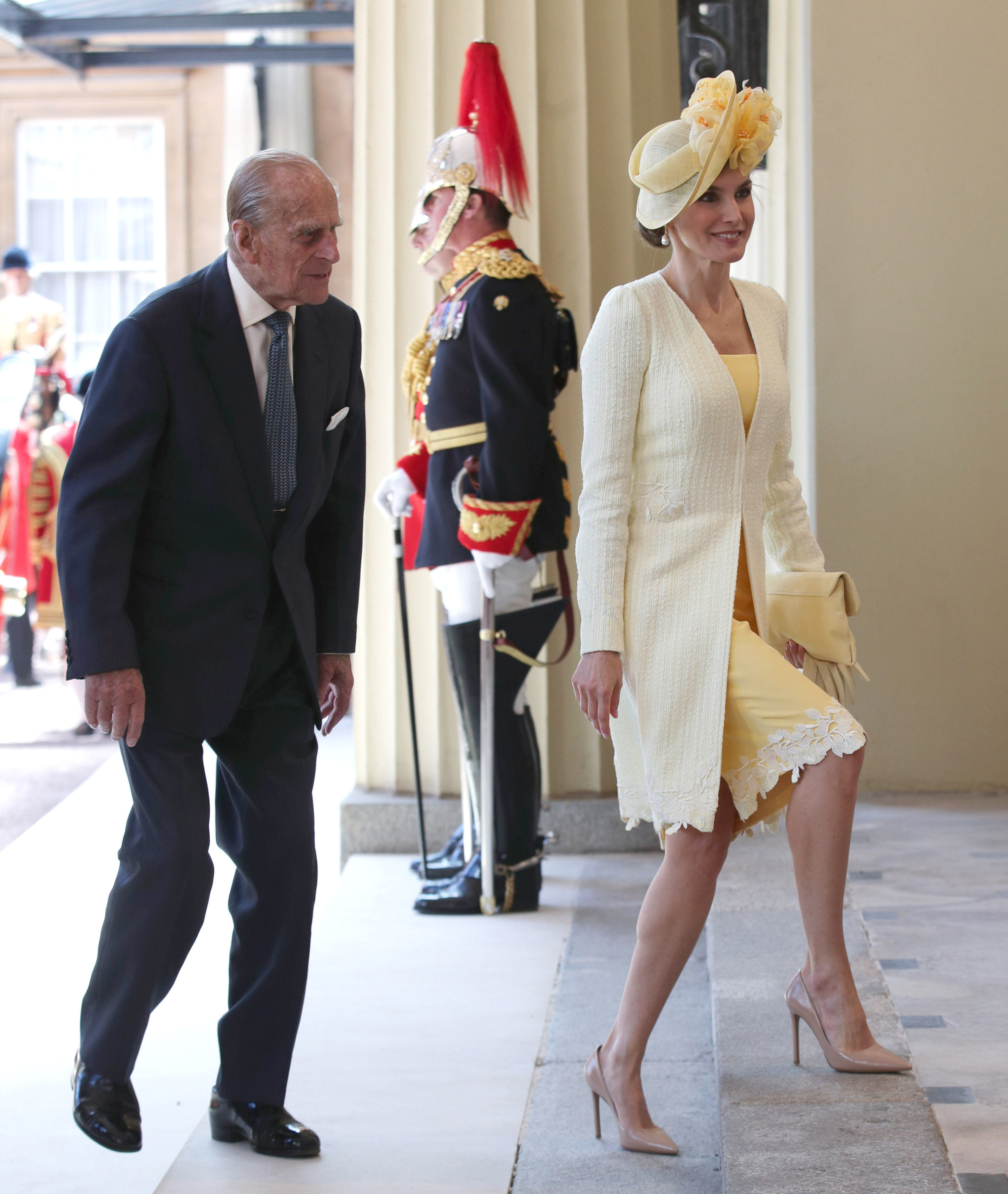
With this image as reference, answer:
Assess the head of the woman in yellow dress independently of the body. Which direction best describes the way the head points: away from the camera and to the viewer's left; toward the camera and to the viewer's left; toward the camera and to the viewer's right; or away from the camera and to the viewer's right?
toward the camera and to the viewer's right

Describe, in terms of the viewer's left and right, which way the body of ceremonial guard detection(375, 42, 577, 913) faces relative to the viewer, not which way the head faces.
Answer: facing to the left of the viewer

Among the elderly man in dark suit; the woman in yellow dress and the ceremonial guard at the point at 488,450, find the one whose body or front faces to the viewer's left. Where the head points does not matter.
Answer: the ceremonial guard

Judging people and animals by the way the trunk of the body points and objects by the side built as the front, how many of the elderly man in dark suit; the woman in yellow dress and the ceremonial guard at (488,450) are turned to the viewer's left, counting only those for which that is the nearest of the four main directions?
1

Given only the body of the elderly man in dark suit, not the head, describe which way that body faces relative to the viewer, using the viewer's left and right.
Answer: facing the viewer and to the right of the viewer

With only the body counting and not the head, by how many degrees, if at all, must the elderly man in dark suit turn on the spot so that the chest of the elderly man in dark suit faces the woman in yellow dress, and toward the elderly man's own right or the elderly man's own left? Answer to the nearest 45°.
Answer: approximately 45° to the elderly man's own left

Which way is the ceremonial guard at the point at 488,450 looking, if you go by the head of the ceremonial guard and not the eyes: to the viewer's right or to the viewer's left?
to the viewer's left

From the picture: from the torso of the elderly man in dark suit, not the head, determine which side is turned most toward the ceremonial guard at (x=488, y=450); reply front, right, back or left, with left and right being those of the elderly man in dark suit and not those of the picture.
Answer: left

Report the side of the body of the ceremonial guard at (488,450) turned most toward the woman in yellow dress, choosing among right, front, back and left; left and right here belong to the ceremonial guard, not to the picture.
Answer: left

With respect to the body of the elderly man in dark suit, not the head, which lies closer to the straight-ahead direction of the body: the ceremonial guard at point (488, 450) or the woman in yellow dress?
the woman in yellow dress

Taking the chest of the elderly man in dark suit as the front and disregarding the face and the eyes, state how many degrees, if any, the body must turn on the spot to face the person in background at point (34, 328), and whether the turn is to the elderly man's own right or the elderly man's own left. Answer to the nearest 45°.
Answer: approximately 135° to the elderly man's own left

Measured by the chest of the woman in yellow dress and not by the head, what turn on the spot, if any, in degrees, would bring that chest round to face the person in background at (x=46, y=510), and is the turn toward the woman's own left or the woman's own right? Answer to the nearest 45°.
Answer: approximately 180°
